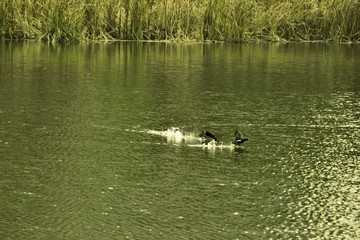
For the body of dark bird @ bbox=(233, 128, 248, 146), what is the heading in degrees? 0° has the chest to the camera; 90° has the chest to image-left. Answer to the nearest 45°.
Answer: approximately 270°
